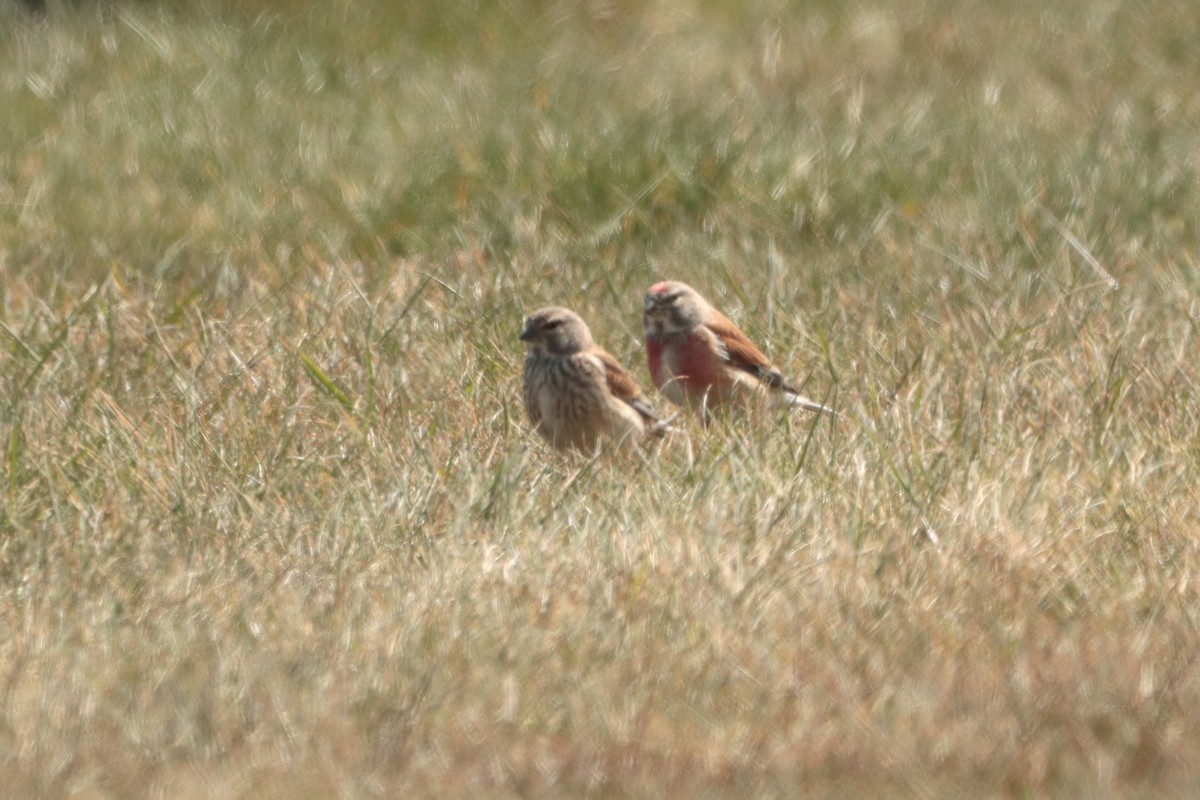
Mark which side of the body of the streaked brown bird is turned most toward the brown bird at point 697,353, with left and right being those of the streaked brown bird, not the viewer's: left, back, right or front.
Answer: back

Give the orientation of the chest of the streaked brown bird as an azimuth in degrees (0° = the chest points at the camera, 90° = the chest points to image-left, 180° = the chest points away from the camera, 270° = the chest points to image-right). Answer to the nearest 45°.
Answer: approximately 45°
